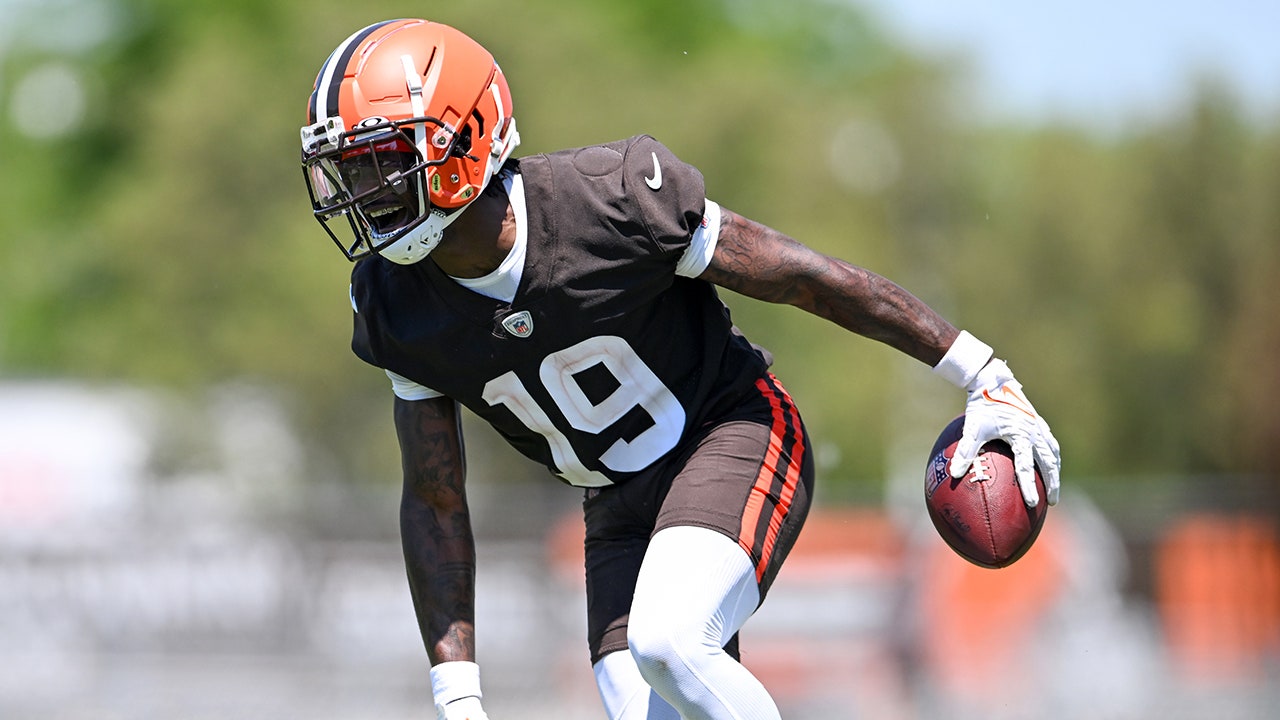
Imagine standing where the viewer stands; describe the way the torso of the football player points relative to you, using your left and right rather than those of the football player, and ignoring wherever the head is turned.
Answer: facing the viewer and to the left of the viewer

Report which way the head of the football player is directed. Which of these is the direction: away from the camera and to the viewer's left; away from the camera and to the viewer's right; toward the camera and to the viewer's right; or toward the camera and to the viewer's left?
toward the camera and to the viewer's left
